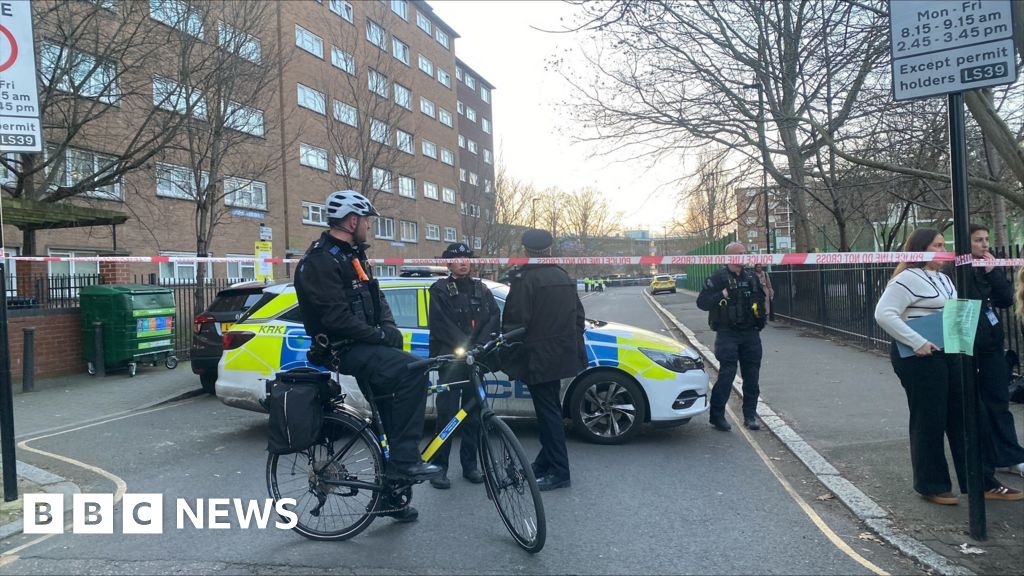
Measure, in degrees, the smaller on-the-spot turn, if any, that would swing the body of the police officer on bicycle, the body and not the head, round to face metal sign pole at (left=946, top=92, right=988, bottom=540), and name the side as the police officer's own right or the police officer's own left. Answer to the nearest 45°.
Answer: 0° — they already face it

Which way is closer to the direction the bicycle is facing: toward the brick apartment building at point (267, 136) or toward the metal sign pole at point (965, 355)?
the metal sign pole

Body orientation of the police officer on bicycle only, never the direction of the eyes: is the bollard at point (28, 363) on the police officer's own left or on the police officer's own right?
on the police officer's own left

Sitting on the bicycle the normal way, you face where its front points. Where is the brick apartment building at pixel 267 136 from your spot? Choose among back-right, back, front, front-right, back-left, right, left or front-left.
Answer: back-left

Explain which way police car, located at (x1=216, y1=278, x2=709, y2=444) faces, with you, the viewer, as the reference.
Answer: facing to the right of the viewer

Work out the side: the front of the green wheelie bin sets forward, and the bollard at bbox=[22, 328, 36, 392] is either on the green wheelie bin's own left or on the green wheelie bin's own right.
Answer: on the green wheelie bin's own right

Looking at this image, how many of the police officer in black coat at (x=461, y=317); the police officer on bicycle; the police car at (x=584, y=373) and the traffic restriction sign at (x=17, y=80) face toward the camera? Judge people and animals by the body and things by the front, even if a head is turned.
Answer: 2

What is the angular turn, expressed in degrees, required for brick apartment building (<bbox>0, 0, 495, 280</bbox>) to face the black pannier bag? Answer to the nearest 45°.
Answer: approximately 45° to its right

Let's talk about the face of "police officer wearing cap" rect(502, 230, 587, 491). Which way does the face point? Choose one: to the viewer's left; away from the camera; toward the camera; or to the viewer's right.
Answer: away from the camera

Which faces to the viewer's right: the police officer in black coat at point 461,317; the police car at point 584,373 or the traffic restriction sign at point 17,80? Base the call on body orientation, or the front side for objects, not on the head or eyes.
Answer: the police car

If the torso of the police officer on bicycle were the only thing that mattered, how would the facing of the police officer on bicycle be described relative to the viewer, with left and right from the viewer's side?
facing to the right of the viewer

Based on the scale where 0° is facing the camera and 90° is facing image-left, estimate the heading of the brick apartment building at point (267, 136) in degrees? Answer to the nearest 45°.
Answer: approximately 315°

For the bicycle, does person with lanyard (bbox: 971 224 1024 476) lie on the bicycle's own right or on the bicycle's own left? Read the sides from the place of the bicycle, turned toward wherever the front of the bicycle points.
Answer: on the bicycle's own left
